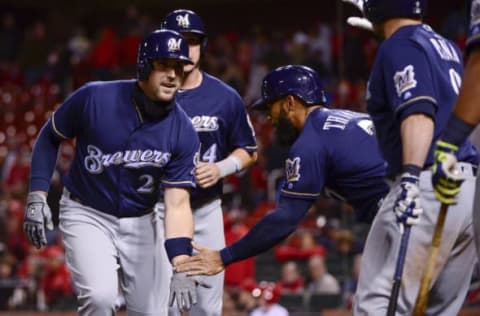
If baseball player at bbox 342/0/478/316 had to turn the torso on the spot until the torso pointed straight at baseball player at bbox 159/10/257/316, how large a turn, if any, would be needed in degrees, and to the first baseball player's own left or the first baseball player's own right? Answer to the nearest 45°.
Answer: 0° — they already face them

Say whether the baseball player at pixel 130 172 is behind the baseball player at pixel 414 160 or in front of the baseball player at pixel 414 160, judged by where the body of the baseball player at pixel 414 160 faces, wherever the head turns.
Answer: in front

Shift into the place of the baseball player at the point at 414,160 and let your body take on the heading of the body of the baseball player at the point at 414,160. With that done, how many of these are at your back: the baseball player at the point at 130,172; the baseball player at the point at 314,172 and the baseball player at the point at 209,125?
0

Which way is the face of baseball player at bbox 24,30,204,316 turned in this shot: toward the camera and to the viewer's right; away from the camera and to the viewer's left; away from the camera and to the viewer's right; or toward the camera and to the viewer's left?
toward the camera and to the viewer's right

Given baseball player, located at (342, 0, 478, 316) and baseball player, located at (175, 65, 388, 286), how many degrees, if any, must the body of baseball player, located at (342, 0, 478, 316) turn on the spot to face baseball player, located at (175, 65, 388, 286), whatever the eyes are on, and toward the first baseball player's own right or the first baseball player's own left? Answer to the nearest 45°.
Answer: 0° — they already face them

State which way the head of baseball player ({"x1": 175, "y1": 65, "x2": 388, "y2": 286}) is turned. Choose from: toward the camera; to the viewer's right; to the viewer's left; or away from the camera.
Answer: to the viewer's left

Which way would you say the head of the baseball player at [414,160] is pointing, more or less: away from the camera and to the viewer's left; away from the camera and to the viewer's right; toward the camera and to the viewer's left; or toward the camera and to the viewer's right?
away from the camera and to the viewer's left

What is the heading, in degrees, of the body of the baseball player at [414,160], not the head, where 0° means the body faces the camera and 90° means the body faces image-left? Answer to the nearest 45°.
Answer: approximately 135°
